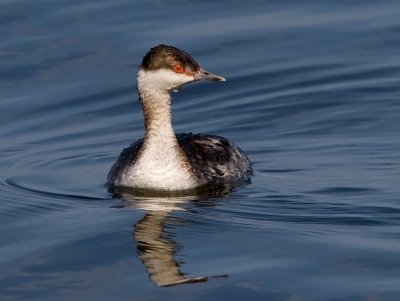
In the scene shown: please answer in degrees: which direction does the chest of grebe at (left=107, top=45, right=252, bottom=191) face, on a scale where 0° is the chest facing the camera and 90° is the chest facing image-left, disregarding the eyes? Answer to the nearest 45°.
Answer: approximately 45°
